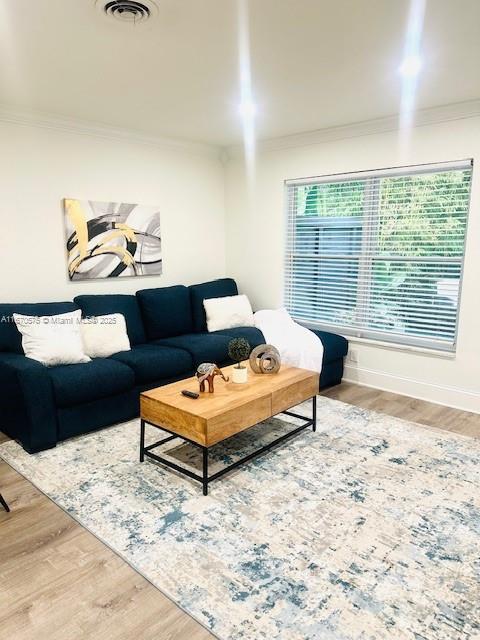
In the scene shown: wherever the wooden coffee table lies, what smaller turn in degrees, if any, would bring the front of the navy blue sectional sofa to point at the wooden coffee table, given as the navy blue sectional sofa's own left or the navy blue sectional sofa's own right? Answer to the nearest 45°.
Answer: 0° — it already faces it

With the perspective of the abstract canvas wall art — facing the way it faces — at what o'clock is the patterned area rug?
The patterned area rug is roughly at 1 o'clock from the abstract canvas wall art.
